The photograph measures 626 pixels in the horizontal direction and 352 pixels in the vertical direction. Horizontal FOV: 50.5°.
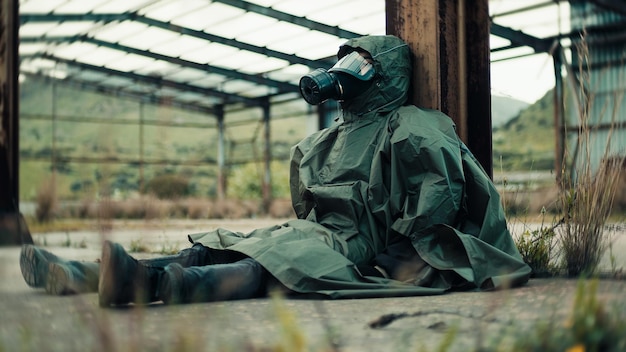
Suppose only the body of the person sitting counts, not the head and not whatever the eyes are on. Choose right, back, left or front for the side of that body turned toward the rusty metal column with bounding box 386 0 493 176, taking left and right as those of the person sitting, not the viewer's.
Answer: back

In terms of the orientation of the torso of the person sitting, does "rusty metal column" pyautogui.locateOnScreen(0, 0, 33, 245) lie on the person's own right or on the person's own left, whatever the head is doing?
on the person's own right

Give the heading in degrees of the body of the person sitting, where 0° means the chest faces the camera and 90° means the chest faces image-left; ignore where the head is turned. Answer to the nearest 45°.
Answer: approximately 45°
